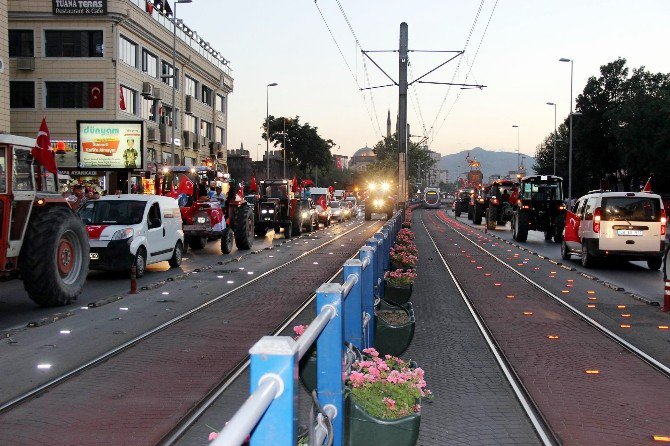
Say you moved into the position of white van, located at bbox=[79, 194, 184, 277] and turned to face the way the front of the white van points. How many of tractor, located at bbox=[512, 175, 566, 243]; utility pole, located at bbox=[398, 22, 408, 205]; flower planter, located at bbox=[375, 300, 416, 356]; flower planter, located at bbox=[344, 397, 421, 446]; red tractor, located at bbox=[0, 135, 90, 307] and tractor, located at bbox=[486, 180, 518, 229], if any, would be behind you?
3

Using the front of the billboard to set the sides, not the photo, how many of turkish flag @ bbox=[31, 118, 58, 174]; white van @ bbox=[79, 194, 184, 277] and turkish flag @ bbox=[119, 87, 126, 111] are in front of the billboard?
2

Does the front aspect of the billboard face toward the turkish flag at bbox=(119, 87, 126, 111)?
no

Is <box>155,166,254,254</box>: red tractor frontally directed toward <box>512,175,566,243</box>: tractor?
no

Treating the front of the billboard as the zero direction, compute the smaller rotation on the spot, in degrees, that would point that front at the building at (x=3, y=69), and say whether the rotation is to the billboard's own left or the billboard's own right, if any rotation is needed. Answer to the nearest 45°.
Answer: approximately 90° to the billboard's own right

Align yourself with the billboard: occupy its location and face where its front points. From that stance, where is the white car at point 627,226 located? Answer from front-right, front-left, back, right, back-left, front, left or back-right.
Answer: front-left

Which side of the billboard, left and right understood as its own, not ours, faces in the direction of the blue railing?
front

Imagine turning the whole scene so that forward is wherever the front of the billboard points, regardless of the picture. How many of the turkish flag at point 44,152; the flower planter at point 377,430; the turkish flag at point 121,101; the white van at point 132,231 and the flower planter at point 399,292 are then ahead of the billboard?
4

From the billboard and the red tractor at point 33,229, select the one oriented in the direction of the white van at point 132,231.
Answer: the billboard

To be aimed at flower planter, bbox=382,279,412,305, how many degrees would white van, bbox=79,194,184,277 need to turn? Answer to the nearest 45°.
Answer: approximately 90° to its left

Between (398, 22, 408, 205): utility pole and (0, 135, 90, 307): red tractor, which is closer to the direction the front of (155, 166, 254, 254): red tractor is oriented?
the red tractor

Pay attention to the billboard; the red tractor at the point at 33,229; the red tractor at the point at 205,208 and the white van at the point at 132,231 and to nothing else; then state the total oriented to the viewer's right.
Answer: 0

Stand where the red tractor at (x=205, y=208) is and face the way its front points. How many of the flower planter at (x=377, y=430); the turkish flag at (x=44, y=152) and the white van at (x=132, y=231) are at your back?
0

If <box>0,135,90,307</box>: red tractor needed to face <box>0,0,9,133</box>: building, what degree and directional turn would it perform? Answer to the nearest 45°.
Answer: approximately 135° to its right

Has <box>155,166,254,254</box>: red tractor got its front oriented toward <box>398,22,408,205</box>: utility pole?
no

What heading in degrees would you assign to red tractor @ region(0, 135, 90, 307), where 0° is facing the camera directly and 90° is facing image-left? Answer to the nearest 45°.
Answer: approximately 45°

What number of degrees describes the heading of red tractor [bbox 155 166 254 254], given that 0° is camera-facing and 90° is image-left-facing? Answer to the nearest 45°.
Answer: approximately 45°

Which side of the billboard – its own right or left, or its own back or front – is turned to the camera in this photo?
front

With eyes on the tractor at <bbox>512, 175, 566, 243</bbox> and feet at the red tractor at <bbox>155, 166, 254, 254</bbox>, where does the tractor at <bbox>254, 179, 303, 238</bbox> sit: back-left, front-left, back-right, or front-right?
front-left

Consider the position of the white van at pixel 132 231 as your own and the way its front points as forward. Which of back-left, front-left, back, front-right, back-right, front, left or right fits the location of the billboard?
back-right

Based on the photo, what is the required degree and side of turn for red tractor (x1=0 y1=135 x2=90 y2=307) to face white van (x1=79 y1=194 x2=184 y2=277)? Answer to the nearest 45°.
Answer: approximately 135° to its right

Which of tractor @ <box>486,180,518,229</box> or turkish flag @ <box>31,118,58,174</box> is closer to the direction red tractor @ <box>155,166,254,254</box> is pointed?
the turkish flag
